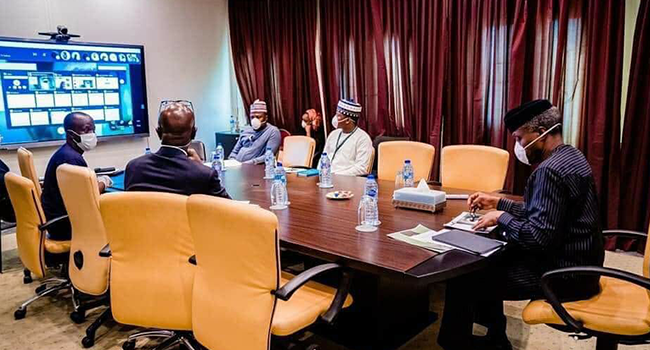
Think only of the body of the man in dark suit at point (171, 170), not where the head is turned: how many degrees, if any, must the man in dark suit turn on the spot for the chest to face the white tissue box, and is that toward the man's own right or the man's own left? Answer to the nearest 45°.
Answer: approximately 90° to the man's own right

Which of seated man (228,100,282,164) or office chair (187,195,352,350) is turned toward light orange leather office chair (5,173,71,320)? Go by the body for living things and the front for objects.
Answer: the seated man

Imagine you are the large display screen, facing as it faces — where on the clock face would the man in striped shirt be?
The man in striped shirt is roughly at 1 o'clock from the large display screen.

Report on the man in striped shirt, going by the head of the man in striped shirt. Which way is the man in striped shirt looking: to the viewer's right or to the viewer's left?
to the viewer's left

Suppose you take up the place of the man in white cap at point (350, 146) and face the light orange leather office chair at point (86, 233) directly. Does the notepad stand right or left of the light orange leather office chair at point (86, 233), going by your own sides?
left

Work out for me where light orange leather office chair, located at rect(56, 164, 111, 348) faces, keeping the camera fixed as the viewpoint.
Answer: facing away from the viewer and to the right of the viewer

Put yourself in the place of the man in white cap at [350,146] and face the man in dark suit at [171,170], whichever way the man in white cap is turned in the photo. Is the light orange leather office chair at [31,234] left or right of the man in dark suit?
right

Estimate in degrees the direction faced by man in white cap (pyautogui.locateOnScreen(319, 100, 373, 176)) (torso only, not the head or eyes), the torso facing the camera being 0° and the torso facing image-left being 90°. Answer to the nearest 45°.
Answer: approximately 45°

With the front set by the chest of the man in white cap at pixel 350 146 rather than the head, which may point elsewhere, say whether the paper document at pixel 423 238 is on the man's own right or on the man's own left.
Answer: on the man's own left

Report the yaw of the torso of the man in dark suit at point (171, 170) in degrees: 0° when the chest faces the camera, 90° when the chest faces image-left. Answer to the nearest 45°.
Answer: approximately 180°

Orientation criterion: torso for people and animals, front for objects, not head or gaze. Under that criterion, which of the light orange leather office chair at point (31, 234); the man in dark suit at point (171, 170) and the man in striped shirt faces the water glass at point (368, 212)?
the man in striped shirt

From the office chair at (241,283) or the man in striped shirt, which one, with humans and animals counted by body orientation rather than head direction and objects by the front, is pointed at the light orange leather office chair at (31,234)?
the man in striped shirt

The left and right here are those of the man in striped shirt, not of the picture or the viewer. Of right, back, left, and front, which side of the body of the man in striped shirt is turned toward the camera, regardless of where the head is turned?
left

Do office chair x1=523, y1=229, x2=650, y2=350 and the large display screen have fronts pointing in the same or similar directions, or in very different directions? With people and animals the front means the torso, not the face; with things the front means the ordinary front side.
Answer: very different directions

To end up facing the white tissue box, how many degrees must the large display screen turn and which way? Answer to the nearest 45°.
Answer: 0° — it already faces it

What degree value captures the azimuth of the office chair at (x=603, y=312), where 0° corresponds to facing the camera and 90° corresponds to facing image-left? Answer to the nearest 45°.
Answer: approximately 90°

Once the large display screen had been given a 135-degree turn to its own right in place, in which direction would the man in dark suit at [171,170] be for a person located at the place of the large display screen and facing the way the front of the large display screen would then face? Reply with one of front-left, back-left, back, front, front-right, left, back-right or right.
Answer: left
